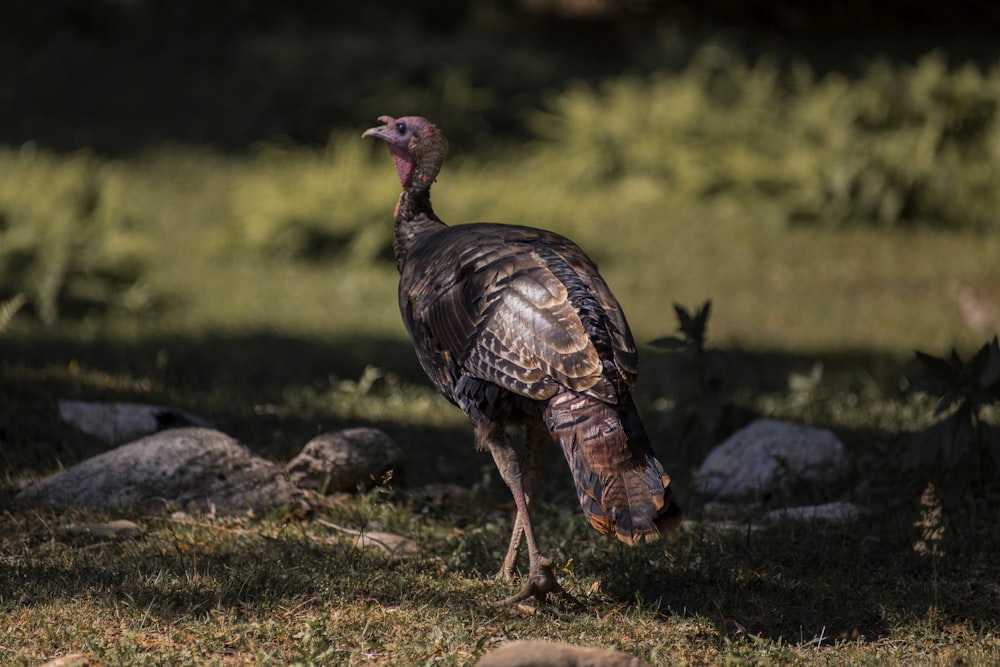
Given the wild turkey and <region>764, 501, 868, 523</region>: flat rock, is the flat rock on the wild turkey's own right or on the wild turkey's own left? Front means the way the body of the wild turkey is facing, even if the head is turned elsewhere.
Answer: on the wild turkey's own right

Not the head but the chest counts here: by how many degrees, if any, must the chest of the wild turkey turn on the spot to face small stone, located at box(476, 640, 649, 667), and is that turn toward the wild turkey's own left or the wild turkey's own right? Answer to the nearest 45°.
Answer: approximately 135° to the wild turkey's own left

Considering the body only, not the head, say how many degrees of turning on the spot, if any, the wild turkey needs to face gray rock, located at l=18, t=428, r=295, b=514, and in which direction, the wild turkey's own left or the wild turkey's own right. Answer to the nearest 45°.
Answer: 0° — it already faces it

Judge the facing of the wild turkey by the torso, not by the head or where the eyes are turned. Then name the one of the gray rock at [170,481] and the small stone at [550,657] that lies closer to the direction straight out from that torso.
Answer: the gray rock

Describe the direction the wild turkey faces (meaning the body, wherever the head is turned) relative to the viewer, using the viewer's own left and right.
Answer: facing away from the viewer and to the left of the viewer

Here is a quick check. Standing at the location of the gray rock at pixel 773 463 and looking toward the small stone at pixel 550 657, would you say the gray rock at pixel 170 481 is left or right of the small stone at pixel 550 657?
right

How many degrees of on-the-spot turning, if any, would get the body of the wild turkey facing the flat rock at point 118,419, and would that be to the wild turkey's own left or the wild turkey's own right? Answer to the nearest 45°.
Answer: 0° — it already faces it

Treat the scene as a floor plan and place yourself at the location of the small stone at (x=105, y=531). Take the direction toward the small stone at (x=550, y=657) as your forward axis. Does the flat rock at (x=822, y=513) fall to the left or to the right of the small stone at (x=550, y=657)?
left

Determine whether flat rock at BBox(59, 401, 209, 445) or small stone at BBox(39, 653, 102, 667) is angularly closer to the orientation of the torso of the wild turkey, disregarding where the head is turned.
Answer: the flat rock

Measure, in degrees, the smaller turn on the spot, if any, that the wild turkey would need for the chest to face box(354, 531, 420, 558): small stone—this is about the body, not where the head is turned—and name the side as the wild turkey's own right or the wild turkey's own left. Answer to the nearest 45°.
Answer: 0° — it already faces it
